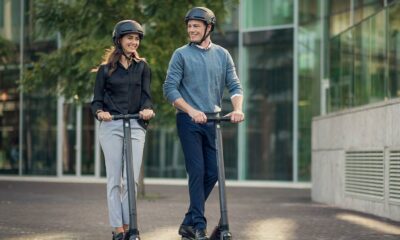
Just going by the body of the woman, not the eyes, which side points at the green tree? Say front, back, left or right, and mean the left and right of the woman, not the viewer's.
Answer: back

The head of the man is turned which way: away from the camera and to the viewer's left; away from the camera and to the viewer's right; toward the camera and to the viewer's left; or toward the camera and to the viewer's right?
toward the camera and to the viewer's left

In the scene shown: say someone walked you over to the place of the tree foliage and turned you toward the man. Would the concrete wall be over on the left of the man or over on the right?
left

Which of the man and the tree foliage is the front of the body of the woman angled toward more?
the man

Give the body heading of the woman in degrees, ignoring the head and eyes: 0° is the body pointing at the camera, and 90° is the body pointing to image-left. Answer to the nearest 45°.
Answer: approximately 0°

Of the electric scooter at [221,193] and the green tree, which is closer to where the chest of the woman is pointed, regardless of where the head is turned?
the electric scooter

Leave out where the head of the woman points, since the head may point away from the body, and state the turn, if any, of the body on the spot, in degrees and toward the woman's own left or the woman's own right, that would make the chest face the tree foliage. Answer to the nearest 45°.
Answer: approximately 180°

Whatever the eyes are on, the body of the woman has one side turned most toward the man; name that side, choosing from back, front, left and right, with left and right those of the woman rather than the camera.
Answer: left

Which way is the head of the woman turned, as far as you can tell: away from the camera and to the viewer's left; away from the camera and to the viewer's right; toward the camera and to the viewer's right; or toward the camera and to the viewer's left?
toward the camera and to the viewer's right

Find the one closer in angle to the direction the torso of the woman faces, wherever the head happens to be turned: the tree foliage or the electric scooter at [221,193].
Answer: the electric scooter
